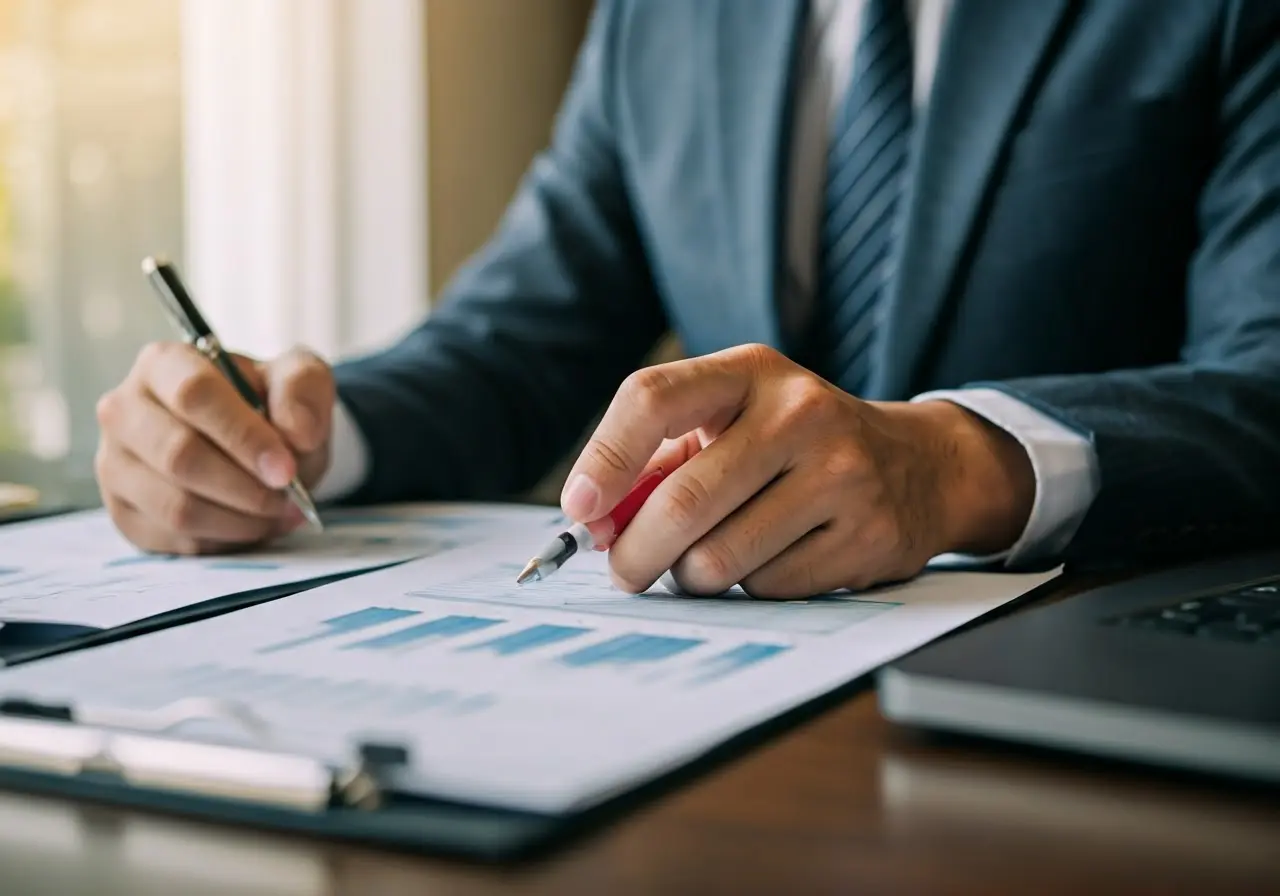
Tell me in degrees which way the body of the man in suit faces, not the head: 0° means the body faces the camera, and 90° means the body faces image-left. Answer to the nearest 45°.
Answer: approximately 45°

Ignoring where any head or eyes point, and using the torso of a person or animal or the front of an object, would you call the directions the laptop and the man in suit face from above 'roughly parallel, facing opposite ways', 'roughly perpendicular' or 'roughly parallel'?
roughly parallel

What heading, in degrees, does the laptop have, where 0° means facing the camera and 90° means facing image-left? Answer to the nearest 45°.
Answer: approximately 45°

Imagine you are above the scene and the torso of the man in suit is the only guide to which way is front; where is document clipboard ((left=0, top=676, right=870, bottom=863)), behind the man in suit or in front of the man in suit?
in front

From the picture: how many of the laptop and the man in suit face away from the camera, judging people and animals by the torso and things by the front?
0

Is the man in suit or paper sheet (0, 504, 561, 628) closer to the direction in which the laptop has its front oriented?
the paper sheet

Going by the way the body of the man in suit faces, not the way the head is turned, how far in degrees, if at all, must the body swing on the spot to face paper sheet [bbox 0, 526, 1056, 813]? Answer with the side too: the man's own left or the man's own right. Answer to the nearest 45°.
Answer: approximately 45° to the man's own left

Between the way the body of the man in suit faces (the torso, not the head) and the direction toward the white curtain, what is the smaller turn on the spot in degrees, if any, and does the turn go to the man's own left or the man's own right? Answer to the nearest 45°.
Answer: approximately 90° to the man's own right

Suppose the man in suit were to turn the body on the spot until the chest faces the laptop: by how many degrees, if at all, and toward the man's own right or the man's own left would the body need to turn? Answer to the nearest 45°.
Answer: approximately 45° to the man's own left
